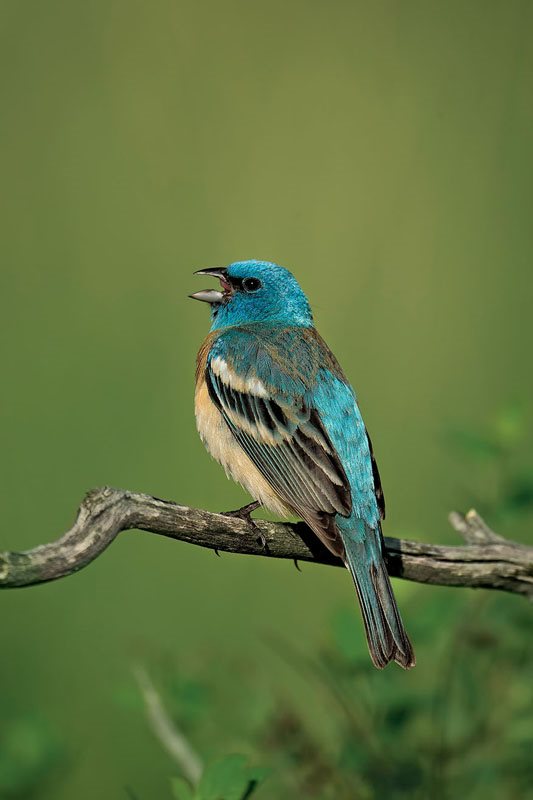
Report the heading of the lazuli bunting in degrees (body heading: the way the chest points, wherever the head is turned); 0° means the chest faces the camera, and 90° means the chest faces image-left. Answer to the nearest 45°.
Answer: approximately 135°
